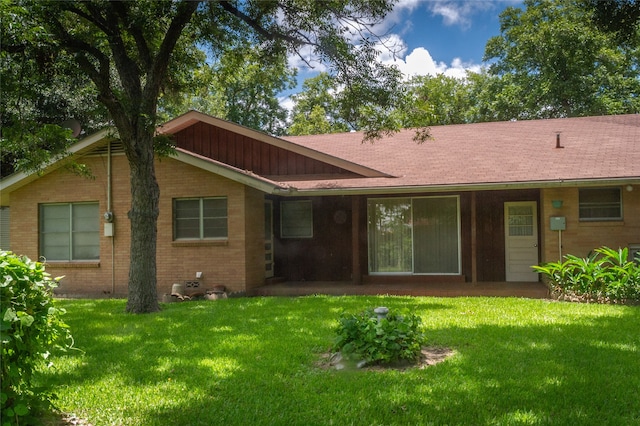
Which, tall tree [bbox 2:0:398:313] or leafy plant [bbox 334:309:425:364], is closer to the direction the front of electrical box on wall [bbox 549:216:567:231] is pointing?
the leafy plant

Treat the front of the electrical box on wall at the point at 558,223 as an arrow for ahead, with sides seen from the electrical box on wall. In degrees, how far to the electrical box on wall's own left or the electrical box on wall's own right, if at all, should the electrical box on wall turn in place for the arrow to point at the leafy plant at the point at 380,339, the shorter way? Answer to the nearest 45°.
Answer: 0° — it already faces it

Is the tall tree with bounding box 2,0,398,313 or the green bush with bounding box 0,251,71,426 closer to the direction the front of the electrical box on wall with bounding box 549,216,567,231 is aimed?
the green bush

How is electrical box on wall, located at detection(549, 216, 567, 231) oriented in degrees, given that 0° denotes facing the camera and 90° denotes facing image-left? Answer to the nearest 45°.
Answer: approximately 0°

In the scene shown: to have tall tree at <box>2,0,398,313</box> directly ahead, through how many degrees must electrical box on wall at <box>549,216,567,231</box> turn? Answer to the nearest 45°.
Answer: approximately 45° to its right

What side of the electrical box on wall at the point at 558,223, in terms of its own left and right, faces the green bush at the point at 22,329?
front

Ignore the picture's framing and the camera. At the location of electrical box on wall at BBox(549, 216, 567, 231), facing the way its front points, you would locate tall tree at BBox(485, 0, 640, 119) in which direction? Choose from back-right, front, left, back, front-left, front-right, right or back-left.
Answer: back

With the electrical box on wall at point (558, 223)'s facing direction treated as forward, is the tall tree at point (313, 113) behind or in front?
behind

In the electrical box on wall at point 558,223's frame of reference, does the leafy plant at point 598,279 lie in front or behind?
in front
